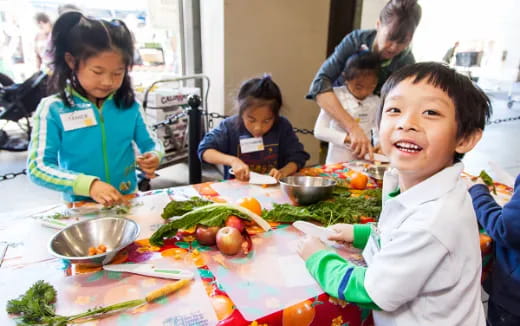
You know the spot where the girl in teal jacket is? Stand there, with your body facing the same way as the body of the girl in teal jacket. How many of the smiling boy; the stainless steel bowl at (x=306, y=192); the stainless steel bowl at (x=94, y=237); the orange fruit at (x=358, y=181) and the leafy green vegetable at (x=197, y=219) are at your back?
0

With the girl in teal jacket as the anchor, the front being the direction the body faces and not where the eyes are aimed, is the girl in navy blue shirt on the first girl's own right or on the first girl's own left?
on the first girl's own left

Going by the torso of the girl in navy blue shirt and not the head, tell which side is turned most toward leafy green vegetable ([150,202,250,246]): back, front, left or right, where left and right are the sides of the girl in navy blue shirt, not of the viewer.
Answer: front

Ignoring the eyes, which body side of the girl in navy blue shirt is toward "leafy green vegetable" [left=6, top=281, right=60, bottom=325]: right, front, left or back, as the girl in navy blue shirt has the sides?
front

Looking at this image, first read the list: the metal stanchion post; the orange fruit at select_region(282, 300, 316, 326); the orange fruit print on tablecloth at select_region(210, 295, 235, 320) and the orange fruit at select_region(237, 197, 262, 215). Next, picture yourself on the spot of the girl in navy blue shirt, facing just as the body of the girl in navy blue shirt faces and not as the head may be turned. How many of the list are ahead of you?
3

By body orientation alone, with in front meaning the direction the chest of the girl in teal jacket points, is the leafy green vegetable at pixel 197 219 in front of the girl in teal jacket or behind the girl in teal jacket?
in front

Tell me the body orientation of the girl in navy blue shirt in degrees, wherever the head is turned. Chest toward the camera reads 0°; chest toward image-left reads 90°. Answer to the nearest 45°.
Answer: approximately 0°

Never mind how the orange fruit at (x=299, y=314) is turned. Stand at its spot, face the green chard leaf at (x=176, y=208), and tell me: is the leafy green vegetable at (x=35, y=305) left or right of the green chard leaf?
left

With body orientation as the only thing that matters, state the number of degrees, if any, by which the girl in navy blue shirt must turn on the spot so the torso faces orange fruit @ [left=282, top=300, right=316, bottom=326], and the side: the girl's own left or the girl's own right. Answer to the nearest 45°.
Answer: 0° — they already face it

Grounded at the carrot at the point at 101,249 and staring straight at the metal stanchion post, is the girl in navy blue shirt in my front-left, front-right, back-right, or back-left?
front-right

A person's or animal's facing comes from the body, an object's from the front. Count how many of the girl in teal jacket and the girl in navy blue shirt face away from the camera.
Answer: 0

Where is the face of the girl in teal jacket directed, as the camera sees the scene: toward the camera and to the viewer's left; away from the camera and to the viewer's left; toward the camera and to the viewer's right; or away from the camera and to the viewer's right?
toward the camera and to the viewer's right

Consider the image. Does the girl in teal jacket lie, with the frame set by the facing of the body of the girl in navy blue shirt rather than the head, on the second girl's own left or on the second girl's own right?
on the second girl's own right

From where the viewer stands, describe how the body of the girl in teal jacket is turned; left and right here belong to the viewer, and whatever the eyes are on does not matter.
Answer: facing the viewer and to the right of the viewer

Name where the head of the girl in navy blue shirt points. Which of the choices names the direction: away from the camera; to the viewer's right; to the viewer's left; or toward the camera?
toward the camera

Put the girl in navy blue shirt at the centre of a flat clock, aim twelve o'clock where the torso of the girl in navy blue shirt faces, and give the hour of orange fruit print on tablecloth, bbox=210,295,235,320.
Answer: The orange fruit print on tablecloth is roughly at 12 o'clock from the girl in navy blue shirt.
